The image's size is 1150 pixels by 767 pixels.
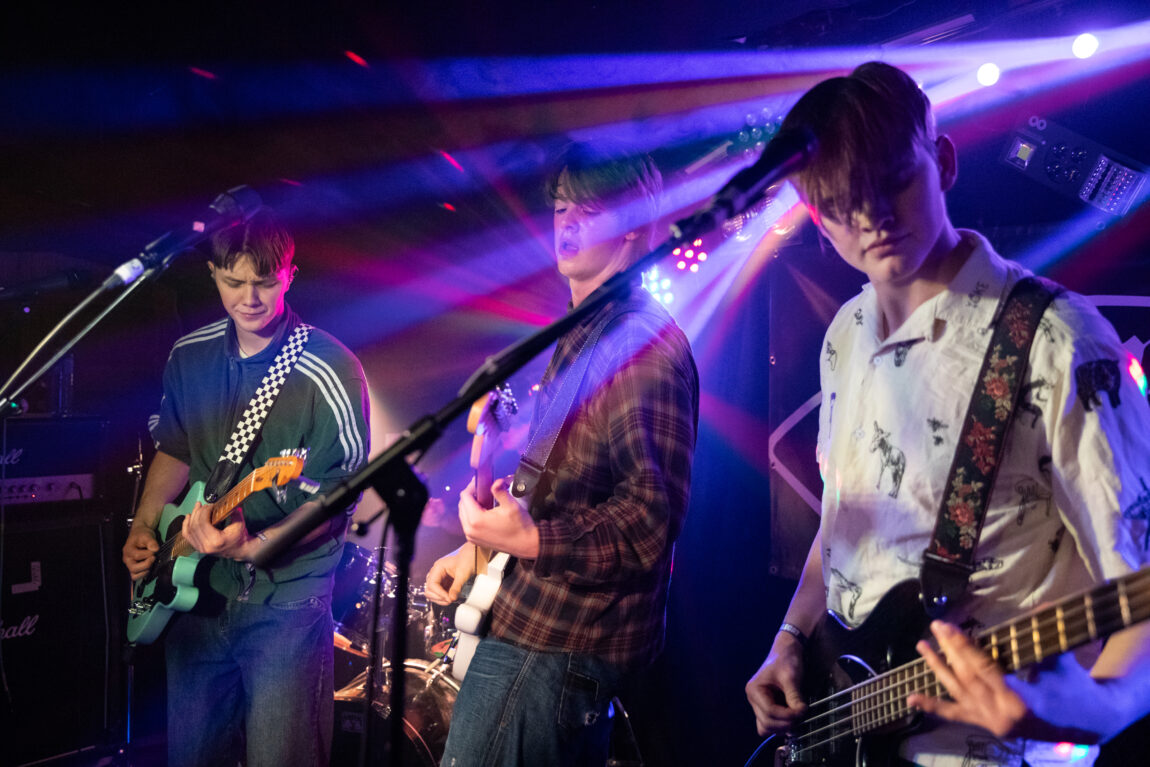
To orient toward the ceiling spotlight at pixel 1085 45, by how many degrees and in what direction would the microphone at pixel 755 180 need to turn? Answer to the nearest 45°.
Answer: approximately 45° to its left

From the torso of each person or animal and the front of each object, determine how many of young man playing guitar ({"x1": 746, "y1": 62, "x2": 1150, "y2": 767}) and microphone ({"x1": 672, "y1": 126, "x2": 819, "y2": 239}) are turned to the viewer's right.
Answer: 1

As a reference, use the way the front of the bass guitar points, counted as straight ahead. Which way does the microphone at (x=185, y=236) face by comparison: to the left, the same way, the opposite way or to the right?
the opposite way

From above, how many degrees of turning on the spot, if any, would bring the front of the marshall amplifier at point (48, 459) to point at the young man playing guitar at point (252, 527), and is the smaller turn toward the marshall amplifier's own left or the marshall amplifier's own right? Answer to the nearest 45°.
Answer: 0° — it already faces them

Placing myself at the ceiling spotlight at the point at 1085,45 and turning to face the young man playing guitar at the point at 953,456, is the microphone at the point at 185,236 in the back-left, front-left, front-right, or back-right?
front-right

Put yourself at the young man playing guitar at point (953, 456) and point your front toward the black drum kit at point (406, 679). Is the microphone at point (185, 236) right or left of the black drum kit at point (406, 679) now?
left

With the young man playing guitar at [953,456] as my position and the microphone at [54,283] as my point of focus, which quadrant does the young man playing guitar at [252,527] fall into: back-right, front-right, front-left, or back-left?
front-right

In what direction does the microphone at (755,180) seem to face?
to the viewer's right

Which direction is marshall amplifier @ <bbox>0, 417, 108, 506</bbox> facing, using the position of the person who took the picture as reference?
facing the viewer

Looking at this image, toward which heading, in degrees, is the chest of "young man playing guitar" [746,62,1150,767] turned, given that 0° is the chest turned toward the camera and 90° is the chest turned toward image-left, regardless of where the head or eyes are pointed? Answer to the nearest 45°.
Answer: approximately 45°
